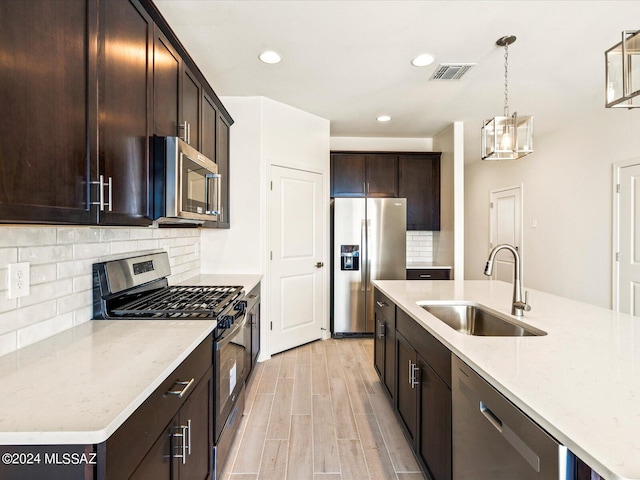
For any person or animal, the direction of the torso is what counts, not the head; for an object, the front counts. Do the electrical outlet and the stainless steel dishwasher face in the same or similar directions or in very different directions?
very different directions

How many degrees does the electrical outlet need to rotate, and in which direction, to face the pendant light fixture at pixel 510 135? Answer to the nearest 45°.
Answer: approximately 45° to its left

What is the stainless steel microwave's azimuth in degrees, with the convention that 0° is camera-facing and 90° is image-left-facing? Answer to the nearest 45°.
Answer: approximately 315°

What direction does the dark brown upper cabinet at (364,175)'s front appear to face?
toward the camera

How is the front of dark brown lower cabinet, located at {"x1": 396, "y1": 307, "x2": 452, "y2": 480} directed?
to the viewer's left

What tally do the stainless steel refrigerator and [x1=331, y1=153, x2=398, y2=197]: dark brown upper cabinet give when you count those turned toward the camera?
2

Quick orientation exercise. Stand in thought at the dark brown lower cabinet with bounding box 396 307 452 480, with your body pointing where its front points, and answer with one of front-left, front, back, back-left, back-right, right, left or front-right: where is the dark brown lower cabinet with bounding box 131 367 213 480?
front-left

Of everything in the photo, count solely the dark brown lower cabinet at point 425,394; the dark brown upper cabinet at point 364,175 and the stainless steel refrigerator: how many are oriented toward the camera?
2

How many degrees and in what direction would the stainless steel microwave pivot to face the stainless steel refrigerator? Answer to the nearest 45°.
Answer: approximately 90° to its left

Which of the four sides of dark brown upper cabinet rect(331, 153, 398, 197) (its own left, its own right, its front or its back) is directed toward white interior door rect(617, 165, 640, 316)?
left

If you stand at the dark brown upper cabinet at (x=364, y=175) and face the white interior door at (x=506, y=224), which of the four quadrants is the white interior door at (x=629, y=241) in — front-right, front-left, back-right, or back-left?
front-right

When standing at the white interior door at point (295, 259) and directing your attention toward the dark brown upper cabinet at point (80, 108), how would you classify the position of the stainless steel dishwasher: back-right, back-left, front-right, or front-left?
front-left

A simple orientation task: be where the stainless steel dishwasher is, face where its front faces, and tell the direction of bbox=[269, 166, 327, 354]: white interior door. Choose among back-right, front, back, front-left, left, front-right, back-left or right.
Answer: right

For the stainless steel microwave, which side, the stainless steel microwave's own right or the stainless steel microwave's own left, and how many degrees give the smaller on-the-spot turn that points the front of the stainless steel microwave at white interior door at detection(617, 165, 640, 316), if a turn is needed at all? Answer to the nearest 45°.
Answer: approximately 45° to the stainless steel microwave's own left

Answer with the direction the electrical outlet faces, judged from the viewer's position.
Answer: facing the viewer and to the right of the viewer
